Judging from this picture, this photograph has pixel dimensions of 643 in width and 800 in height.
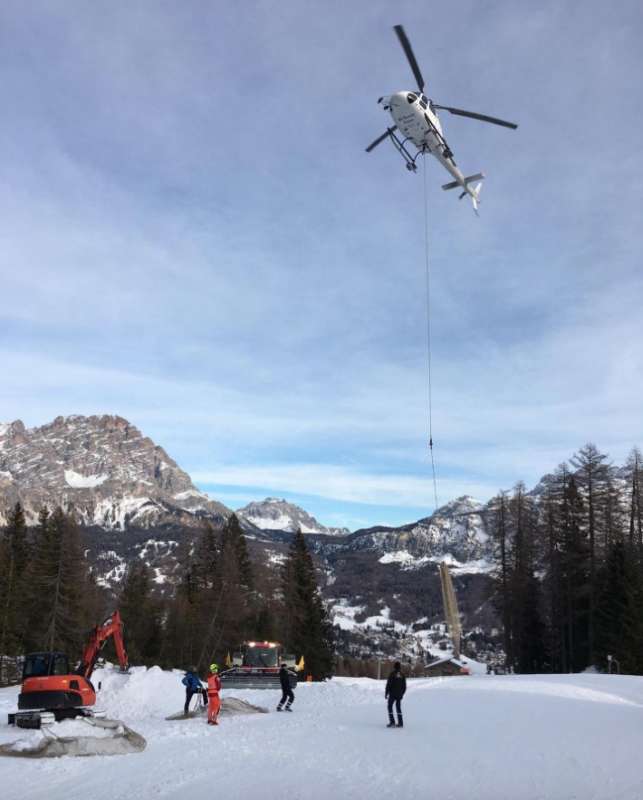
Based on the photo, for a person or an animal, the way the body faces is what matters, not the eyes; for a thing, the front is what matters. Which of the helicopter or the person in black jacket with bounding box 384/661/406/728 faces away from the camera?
the person in black jacket

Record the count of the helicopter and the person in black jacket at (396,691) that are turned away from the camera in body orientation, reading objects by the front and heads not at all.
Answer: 1

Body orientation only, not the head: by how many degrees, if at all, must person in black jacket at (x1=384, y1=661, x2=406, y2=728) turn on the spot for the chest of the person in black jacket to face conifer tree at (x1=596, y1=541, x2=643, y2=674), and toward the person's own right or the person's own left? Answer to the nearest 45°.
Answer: approximately 45° to the person's own right

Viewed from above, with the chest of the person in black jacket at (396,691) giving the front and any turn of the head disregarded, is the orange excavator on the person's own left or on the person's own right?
on the person's own left

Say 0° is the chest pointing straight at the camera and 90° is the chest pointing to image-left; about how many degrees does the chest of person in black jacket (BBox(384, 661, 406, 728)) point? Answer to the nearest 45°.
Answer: approximately 180°

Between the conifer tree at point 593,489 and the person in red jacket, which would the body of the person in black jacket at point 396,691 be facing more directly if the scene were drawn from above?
the conifer tree

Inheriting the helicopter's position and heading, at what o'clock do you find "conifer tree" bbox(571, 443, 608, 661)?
The conifer tree is roughly at 5 o'clock from the helicopter.

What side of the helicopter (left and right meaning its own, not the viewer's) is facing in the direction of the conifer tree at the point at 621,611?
back
